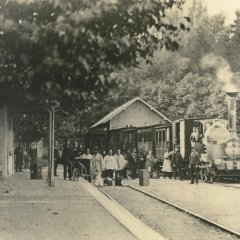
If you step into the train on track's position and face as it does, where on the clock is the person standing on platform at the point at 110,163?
The person standing on platform is roughly at 4 o'clock from the train on track.

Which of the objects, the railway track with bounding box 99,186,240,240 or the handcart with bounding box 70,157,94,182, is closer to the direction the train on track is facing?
the railway track

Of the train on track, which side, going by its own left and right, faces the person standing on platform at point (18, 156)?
back

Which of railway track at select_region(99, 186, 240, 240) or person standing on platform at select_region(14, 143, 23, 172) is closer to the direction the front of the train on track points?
the railway track

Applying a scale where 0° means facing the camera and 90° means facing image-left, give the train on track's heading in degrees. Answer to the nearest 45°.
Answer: approximately 315°

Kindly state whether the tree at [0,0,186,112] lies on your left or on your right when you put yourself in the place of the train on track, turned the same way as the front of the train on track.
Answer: on your right

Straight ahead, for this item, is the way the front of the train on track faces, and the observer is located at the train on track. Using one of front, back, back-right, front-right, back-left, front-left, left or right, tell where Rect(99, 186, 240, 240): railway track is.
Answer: front-right

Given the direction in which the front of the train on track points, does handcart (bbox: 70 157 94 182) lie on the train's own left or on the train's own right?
on the train's own right
